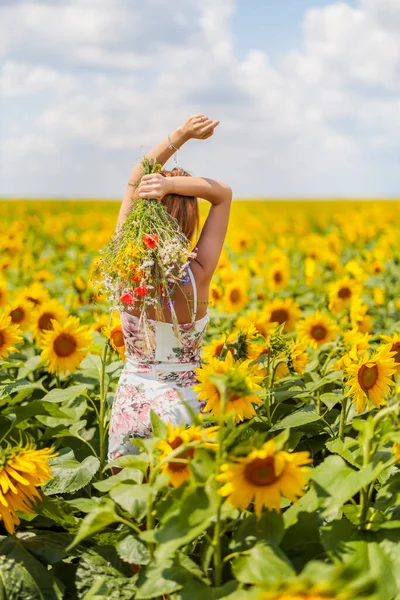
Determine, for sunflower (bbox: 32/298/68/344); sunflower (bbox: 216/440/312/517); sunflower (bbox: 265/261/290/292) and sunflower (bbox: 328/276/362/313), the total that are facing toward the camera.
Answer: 4

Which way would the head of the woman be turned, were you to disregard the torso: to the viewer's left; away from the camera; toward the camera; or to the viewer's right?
away from the camera

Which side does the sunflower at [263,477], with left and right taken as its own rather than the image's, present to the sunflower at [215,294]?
back

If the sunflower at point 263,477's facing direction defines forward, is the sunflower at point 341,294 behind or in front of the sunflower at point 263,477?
behind

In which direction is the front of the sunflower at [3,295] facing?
toward the camera

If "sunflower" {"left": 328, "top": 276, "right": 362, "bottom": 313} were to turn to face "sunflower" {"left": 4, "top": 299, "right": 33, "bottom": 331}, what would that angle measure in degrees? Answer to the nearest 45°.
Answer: approximately 45° to its right

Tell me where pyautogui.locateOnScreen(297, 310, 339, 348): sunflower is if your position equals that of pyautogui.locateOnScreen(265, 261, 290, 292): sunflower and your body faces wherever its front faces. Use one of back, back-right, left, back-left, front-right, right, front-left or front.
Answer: front

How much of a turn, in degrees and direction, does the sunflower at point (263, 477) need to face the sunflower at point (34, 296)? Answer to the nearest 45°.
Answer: approximately 135° to its right

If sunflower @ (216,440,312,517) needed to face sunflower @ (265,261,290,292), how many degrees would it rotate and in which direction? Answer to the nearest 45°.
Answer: approximately 180°

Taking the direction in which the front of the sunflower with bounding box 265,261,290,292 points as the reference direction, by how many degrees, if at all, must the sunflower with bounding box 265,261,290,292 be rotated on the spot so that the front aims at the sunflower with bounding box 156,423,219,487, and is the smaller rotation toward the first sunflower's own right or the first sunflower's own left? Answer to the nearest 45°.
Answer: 0° — it already faces it

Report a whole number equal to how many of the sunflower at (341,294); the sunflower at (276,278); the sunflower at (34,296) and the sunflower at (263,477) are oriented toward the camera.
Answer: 4

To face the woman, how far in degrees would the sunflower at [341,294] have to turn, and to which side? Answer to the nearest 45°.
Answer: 0° — it already faces them

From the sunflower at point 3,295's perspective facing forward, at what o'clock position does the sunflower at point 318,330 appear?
the sunflower at point 318,330 is roughly at 10 o'clock from the sunflower at point 3,295.

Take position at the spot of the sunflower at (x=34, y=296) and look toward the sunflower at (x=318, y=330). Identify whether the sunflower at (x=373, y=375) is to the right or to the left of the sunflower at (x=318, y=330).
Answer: right

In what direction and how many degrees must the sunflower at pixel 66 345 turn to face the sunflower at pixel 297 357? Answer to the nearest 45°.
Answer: approximately 45° to its left

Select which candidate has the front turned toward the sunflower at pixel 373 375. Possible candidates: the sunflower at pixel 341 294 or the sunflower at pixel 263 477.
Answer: the sunflower at pixel 341 294

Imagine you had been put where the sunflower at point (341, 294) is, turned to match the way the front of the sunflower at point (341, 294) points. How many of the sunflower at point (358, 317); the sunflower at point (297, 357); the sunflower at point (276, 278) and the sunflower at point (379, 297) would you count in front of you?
2

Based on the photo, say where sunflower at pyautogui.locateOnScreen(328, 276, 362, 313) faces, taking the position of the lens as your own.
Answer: facing the viewer

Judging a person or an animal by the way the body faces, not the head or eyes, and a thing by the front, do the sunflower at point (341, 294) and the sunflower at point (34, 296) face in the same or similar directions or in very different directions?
same or similar directions

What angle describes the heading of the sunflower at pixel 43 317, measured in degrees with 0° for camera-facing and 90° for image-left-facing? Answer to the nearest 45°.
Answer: approximately 0°
